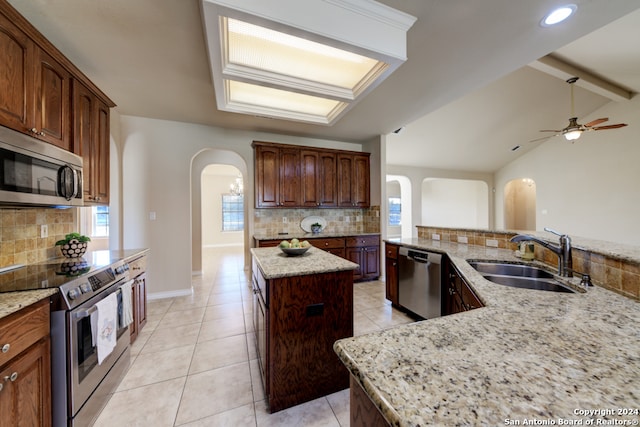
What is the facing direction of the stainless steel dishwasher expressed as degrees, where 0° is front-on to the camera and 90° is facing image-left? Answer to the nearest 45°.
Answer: approximately 45°

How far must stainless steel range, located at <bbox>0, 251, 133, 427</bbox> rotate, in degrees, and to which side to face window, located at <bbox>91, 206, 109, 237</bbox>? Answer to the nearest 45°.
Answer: approximately 135° to its left

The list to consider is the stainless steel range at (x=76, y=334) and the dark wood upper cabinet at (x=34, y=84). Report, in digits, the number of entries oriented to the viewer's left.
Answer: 0

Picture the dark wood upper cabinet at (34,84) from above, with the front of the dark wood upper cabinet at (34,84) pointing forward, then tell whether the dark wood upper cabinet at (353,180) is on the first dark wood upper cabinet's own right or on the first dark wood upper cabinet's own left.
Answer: on the first dark wood upper cabinet's own left

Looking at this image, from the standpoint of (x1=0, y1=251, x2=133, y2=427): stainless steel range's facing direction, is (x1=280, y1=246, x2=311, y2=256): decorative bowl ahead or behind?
ahead

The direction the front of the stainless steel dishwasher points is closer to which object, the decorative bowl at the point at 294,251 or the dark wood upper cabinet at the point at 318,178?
the decorative bowl

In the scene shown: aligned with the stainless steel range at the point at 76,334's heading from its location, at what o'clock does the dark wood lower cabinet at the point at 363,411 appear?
The dark wood lower cabinet is roughly at 1 o'clock from the stainless steel range.

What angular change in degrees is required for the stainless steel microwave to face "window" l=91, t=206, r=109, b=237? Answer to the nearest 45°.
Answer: approximately 135° to its left

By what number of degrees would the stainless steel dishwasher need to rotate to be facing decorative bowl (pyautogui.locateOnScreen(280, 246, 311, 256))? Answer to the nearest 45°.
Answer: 0° — it already faces it

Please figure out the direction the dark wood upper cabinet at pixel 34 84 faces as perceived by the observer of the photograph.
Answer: facing the viewer and to the right of the viewer

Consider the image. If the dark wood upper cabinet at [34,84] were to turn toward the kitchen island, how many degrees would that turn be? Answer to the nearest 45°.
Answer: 0° — it already faces it

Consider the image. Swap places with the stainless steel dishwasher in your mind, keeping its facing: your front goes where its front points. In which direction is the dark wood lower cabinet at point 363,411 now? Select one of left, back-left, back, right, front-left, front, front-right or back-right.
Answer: front-left

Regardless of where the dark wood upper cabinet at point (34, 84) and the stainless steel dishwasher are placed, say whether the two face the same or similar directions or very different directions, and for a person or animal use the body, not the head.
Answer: very different directions
